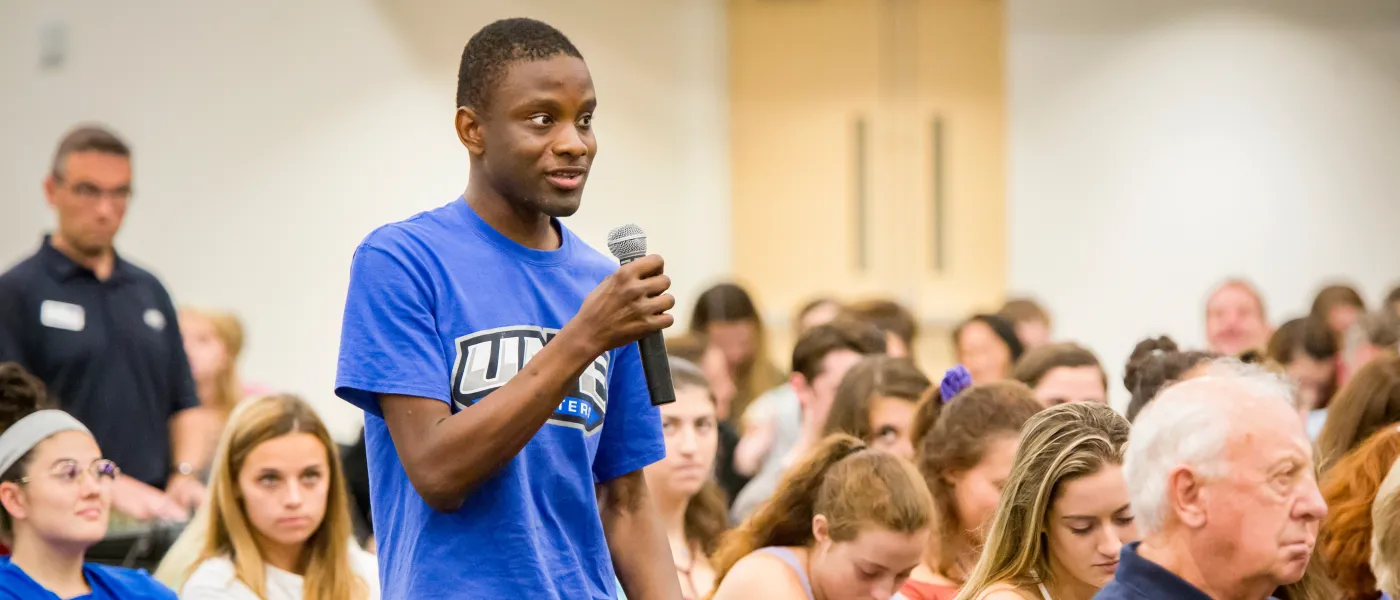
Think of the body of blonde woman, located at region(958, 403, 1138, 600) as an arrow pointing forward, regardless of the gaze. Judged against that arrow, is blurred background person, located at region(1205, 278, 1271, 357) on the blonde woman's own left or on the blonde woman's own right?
on the blonde woman's own left

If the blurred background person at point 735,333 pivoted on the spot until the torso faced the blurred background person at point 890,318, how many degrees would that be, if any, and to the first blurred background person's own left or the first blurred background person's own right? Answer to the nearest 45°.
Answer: approximately 45° to the first blurred background person's own left

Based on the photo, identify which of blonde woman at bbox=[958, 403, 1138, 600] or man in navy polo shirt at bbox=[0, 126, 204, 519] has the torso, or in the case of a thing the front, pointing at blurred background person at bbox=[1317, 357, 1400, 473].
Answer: the man in navy polo shirt

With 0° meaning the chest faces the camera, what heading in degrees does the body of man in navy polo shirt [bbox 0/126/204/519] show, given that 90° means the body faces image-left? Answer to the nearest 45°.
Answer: approximately 315°

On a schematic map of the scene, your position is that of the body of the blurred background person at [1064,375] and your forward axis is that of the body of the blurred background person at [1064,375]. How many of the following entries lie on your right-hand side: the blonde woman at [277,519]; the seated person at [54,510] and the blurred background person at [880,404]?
3

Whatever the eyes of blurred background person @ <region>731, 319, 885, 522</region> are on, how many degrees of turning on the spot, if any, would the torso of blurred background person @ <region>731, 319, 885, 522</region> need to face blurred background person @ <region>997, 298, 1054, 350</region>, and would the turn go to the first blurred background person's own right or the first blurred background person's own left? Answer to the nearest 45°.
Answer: approximately 90° to the first blurred background person's own left

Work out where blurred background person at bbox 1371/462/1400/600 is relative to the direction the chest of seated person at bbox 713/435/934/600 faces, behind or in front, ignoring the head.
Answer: in front

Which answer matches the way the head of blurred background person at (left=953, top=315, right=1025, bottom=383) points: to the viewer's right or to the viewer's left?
to the viewer's left

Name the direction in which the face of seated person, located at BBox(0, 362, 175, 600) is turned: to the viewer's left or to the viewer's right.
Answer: to the viewer's right
